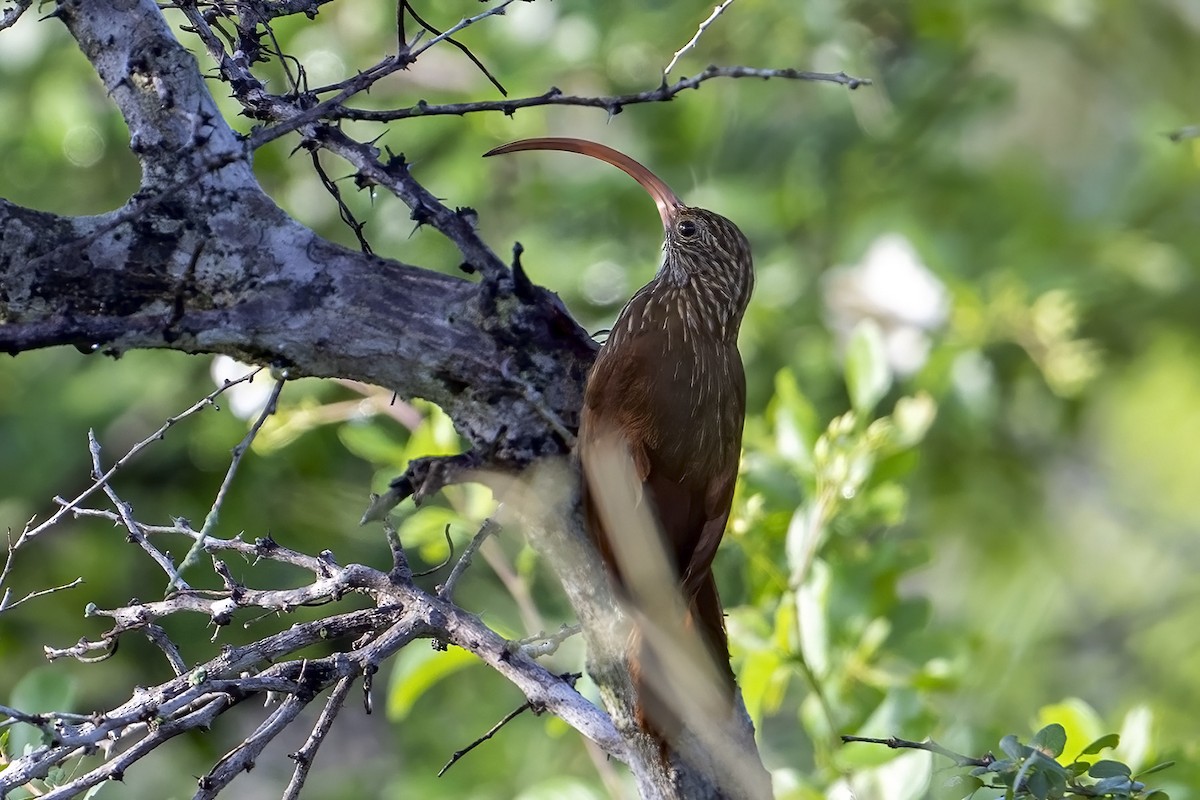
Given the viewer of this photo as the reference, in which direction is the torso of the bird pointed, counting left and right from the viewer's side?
facing away from the viewer and to the left of the viewer
